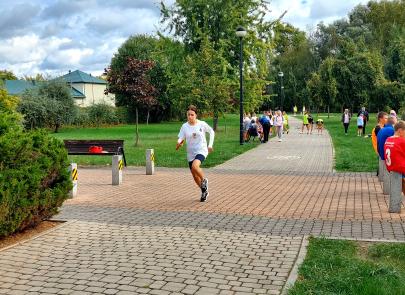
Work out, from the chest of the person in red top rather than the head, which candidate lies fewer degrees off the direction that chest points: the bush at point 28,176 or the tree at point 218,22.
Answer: the tree

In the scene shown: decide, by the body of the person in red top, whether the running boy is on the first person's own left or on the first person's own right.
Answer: on the first person's own left

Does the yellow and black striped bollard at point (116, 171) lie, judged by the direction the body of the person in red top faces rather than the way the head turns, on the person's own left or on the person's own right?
on the person's own left
